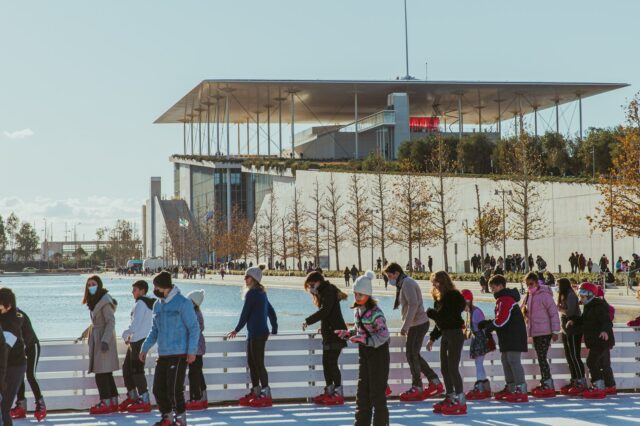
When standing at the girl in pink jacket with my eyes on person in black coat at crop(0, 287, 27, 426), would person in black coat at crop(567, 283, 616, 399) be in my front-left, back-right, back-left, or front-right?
back-left

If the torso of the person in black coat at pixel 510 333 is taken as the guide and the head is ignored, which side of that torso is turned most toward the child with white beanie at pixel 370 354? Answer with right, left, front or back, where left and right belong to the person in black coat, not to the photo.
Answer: left

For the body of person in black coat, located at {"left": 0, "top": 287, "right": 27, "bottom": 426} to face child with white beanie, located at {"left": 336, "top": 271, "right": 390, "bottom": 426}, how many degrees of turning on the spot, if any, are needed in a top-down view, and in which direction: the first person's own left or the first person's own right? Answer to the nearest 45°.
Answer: approximately 180°

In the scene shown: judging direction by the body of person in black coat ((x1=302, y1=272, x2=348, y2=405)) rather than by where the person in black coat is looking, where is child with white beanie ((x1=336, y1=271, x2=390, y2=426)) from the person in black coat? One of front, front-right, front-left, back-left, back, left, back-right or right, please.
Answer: left

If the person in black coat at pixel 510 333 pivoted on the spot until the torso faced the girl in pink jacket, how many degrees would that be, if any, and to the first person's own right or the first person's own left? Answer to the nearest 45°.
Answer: approximately 135° to the first person's own right

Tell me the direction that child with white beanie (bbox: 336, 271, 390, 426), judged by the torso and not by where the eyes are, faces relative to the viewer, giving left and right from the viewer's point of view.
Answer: facing the viewer and to the left of the viewer

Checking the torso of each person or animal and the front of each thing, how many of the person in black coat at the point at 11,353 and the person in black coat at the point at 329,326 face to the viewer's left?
2

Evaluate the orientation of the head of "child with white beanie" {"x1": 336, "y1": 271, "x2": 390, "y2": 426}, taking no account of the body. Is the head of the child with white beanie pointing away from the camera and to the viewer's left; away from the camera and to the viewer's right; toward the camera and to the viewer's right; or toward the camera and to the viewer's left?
toward the camera and to the viewer's left

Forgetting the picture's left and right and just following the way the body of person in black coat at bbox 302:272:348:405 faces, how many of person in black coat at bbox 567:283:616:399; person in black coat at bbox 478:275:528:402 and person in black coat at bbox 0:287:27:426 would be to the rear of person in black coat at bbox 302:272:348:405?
2

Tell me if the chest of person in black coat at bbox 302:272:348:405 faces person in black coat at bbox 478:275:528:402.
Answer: no

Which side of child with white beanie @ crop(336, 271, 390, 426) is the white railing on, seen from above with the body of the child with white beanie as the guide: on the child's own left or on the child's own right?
on the child's own right
